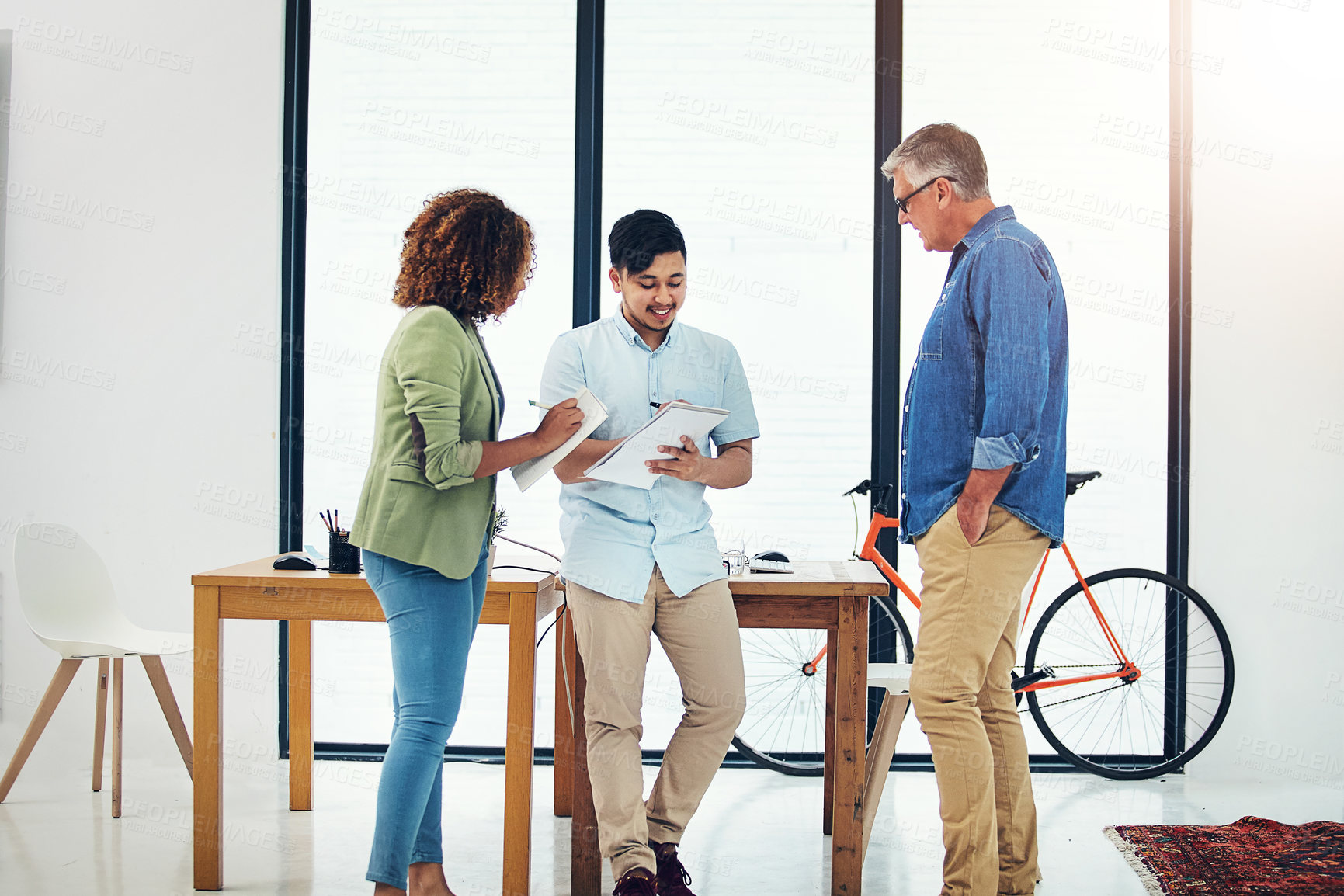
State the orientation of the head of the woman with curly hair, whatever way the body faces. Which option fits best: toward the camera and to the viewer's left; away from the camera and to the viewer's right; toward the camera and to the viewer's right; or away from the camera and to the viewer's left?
away from the camera and to the viewer's right

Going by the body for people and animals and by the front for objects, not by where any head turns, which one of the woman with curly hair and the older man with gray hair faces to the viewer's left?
the older man with gray hair

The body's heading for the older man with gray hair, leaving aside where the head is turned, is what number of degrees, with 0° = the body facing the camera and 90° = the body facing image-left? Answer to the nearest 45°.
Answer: approximately 90°

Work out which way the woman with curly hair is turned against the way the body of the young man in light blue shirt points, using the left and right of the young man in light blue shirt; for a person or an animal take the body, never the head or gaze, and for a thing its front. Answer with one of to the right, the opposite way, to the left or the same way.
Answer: to the left

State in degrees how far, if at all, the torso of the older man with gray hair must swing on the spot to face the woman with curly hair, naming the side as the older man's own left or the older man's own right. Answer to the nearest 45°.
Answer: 0° — they already face them

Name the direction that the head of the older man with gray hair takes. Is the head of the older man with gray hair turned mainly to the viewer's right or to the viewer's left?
to the viewer's left

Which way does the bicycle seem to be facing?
to the viewer's left

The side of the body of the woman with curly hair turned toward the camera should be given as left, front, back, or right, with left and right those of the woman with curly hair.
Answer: right

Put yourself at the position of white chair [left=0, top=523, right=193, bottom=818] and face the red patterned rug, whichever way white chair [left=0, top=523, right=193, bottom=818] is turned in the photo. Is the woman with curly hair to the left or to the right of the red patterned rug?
right
